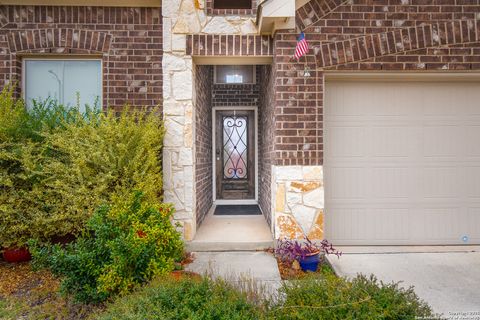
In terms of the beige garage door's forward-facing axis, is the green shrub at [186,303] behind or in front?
in front

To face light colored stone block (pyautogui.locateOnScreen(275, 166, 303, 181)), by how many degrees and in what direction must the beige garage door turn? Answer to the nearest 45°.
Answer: approximately 45° to its right

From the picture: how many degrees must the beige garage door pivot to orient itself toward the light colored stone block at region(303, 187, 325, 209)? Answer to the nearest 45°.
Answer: approximately 45° to its right

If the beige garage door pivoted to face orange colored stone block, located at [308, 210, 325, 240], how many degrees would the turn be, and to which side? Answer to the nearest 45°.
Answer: approximately 45° to its right

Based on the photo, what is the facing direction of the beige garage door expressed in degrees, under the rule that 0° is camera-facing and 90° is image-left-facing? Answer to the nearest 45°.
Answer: approximately 0°

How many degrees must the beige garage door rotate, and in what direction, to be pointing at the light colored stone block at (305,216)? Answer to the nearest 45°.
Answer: approximately 45° to its right

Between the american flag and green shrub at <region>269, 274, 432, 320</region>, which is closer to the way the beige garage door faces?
the green shrub

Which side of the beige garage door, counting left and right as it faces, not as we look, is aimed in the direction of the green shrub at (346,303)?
front
